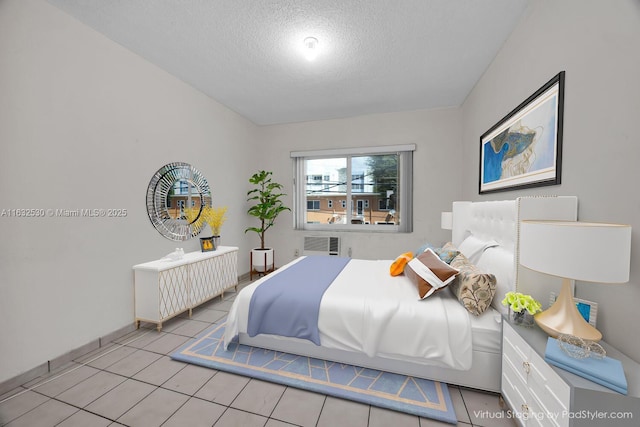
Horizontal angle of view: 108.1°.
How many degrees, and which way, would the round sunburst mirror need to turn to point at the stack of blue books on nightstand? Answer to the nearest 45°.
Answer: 0° — it already faces it

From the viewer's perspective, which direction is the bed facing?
to the viewer's left

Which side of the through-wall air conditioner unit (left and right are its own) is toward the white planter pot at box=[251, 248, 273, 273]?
right

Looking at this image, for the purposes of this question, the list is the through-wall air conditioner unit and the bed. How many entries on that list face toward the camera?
1

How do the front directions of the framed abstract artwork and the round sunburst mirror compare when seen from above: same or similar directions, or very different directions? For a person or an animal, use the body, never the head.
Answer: very different directions

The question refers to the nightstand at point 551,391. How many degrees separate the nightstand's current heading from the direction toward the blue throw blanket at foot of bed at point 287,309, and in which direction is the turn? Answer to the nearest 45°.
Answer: approximately 45° to its right

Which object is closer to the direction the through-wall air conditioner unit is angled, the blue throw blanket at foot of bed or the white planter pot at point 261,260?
the blue throw blanket at foot of bed

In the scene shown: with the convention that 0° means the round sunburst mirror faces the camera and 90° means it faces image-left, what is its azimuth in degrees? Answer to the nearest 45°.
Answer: approximately 315°

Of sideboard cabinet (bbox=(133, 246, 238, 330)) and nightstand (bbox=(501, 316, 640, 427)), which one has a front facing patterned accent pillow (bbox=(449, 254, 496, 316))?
the sideboard cabinet

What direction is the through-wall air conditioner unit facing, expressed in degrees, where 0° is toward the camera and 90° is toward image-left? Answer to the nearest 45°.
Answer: approximately 0°
